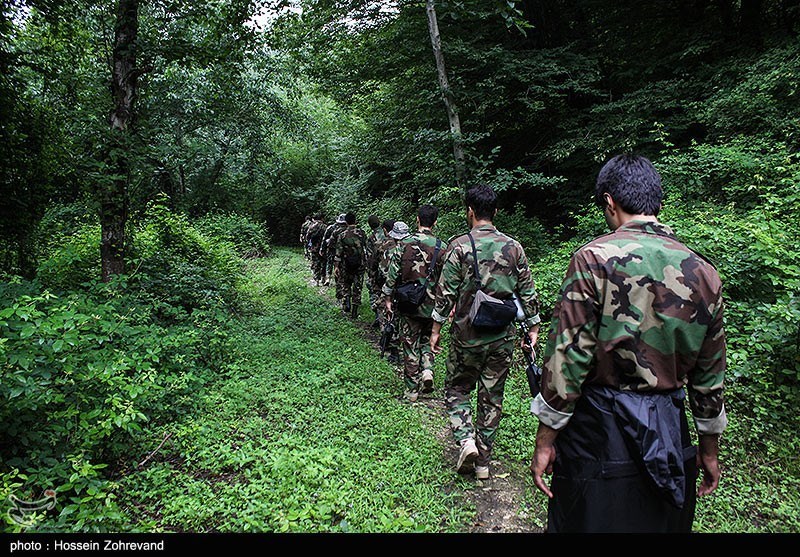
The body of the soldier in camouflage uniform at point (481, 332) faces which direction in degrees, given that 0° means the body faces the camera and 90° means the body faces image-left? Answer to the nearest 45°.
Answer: approximately 180°

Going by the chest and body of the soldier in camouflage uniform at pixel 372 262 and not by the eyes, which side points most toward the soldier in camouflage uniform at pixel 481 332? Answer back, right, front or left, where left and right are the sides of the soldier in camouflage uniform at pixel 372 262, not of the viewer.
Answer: back

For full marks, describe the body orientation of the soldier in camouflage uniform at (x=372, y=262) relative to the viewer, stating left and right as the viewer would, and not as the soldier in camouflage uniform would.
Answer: facing away from the viewer

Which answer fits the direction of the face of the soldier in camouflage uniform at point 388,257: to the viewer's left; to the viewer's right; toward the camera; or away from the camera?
away from the camera

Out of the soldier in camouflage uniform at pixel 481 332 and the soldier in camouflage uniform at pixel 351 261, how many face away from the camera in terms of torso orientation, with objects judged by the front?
2

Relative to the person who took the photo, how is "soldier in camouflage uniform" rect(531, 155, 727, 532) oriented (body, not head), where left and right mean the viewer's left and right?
facing away from the viewer and to the left of the viewer

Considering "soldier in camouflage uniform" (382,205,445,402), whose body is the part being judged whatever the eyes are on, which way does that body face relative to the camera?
away from the camera

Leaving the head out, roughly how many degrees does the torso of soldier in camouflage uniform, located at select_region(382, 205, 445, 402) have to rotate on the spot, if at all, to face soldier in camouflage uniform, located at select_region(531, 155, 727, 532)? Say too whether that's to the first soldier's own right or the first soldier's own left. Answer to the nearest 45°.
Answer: approximately 180°

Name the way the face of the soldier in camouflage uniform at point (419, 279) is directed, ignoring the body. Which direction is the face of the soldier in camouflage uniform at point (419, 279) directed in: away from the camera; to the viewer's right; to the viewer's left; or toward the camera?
away from the camera

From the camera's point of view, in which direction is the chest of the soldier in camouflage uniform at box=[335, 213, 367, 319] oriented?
away from the camera
